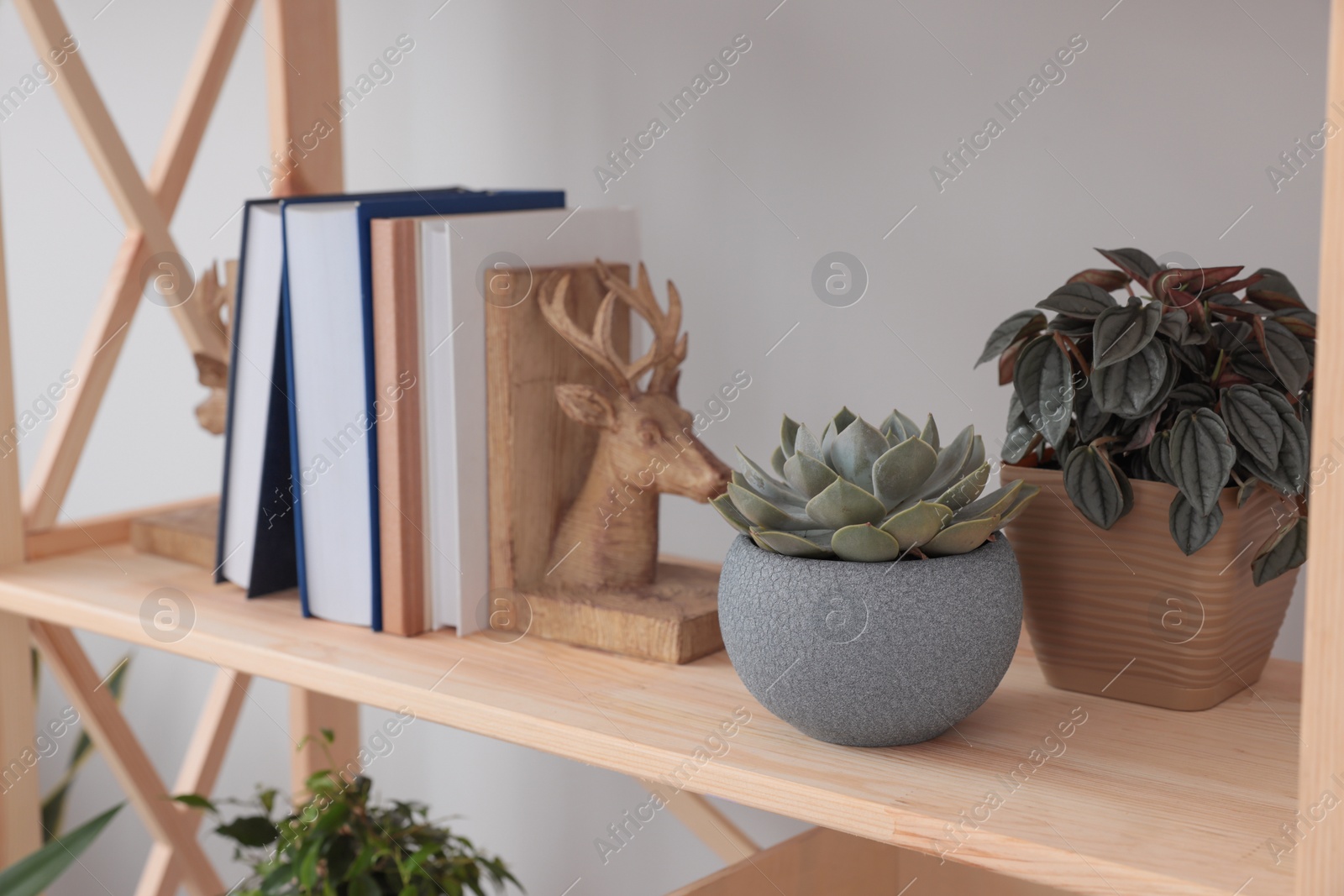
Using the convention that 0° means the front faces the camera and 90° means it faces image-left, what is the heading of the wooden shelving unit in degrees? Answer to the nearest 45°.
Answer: approximately 45°

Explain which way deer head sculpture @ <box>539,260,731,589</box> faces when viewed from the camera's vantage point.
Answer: facing the viewer and to the right of the viewer
